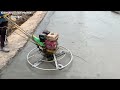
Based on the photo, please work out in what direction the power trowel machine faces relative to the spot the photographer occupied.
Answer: facing to the right of the viewer
